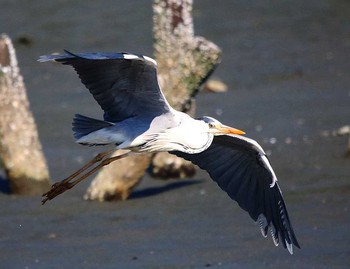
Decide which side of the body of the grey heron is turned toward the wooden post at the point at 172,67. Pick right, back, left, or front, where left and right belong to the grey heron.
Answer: left

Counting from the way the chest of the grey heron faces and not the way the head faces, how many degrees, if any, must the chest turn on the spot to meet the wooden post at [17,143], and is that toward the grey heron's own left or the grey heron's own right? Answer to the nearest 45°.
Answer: approximately 135° to the grey heron's own left

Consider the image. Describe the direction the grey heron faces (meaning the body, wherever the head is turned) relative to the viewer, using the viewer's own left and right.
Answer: facing to the right of the viewer
